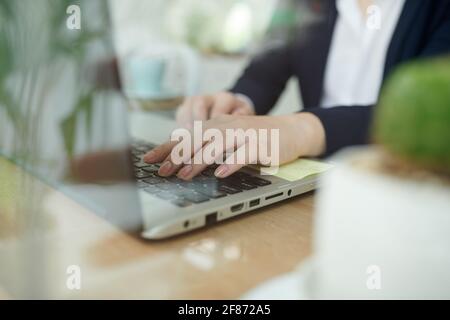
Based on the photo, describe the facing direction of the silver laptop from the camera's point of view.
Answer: facing away from the viewer and to the right of the viewer
